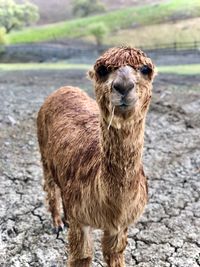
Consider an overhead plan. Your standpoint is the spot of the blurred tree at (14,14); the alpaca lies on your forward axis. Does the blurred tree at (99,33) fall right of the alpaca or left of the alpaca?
left

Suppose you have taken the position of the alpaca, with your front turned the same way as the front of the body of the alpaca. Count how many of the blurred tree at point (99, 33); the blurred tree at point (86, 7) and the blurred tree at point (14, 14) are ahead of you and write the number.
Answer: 0

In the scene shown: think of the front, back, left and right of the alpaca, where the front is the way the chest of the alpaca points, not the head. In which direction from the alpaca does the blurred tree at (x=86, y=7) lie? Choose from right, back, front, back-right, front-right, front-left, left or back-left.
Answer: back-left

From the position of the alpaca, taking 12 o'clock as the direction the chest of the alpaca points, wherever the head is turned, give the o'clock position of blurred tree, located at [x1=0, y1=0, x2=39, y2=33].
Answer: The blurred tree is roughly at 7 o'clock from the alpaca.

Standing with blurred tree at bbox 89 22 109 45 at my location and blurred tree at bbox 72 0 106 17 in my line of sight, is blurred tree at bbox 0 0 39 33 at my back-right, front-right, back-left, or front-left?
front-left

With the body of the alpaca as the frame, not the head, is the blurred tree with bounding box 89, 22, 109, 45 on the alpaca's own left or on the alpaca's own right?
on the alpaca's own left

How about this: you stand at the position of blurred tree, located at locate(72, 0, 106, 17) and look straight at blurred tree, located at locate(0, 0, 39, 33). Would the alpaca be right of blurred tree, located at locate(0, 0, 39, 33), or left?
left
